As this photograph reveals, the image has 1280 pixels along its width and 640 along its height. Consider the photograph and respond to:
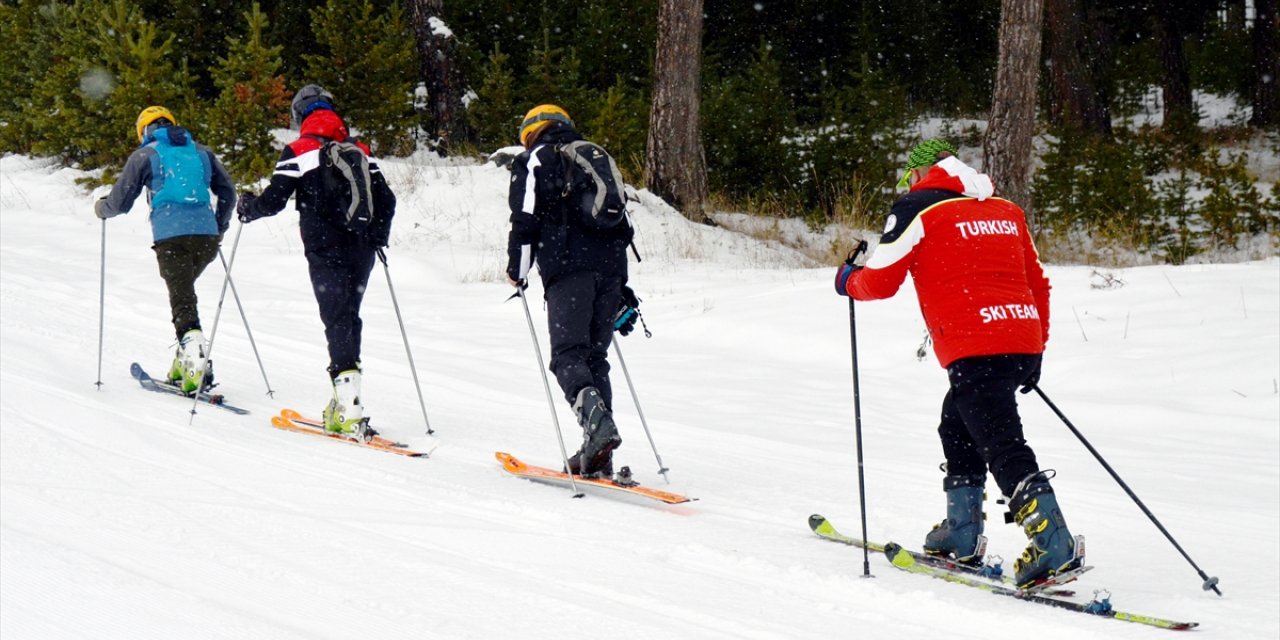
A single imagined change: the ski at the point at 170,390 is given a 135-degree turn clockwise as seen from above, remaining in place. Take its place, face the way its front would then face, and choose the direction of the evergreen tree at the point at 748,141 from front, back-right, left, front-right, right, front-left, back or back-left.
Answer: front

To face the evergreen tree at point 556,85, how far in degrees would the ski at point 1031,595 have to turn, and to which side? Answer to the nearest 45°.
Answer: approximately 45° to its right

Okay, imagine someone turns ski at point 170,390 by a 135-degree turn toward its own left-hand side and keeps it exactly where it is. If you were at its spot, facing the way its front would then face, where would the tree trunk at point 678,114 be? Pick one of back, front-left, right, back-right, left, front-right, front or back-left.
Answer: left

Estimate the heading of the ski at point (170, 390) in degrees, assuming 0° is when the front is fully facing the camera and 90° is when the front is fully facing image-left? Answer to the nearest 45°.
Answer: approximately 90°

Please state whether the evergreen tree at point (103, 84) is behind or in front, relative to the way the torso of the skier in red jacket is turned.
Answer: in front

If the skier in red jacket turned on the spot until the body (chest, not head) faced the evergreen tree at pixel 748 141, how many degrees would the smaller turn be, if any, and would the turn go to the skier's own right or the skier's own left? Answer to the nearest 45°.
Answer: approximately 45° to the skier's own right

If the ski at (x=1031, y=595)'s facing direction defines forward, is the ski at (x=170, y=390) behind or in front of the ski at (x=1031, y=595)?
in front

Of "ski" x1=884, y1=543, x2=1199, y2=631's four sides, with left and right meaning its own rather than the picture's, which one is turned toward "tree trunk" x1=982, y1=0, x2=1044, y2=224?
right

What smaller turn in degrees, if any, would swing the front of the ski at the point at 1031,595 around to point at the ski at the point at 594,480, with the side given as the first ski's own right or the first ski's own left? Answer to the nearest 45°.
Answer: approximately 45° to the first ski's own right

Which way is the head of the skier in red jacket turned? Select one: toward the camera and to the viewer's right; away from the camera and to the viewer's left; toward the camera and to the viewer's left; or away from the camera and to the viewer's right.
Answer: away from the camera and to the viewer's left

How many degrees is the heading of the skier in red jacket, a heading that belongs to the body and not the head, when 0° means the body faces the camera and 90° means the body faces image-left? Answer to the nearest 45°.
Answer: approximately 135°

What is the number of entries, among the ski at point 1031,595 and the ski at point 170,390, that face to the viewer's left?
2

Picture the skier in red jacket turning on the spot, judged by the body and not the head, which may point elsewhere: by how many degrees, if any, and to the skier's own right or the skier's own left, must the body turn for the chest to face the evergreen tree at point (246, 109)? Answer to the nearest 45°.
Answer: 0° — they already face it

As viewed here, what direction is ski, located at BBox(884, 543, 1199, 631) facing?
to the viewer's left
